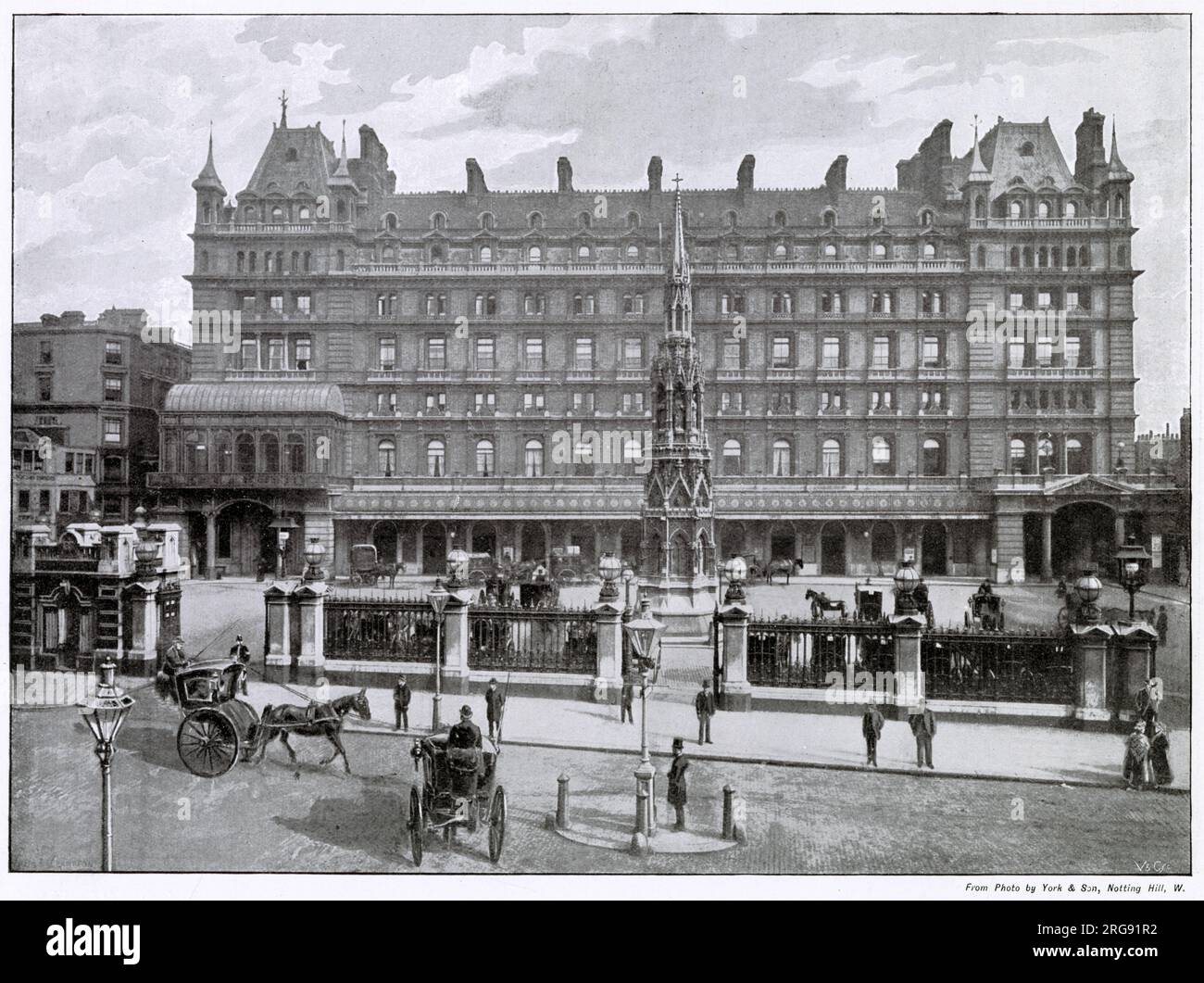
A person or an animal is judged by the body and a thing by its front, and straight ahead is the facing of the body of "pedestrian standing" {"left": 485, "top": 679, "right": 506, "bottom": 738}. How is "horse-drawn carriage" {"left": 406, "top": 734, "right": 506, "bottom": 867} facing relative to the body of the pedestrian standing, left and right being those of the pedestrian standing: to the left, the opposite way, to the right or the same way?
the opposite way

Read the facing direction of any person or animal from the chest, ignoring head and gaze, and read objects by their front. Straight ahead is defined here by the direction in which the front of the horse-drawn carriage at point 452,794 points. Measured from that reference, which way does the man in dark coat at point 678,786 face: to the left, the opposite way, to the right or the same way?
to the left

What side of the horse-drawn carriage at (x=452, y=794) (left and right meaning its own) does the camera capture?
back

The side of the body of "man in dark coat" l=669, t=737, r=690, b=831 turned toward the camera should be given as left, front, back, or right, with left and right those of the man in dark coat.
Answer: left

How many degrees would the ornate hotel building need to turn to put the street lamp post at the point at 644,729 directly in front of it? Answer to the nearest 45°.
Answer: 0° — it already faces it

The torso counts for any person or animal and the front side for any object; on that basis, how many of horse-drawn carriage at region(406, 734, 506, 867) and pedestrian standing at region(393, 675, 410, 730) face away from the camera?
1

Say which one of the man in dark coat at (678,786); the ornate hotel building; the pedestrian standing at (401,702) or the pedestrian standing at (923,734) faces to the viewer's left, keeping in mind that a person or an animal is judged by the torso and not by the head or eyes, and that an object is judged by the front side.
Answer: the man in dark coat

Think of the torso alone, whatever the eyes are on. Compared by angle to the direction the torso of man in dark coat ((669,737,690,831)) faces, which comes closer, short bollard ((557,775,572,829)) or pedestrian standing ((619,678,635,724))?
the short bollard

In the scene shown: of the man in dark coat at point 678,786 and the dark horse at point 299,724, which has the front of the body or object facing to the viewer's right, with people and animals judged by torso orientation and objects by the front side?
the dark horse

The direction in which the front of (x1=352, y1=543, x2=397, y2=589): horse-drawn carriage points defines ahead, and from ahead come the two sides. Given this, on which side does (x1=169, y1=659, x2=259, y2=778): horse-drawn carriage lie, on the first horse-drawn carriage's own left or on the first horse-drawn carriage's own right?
on the first horse-drawn carriage's own right
